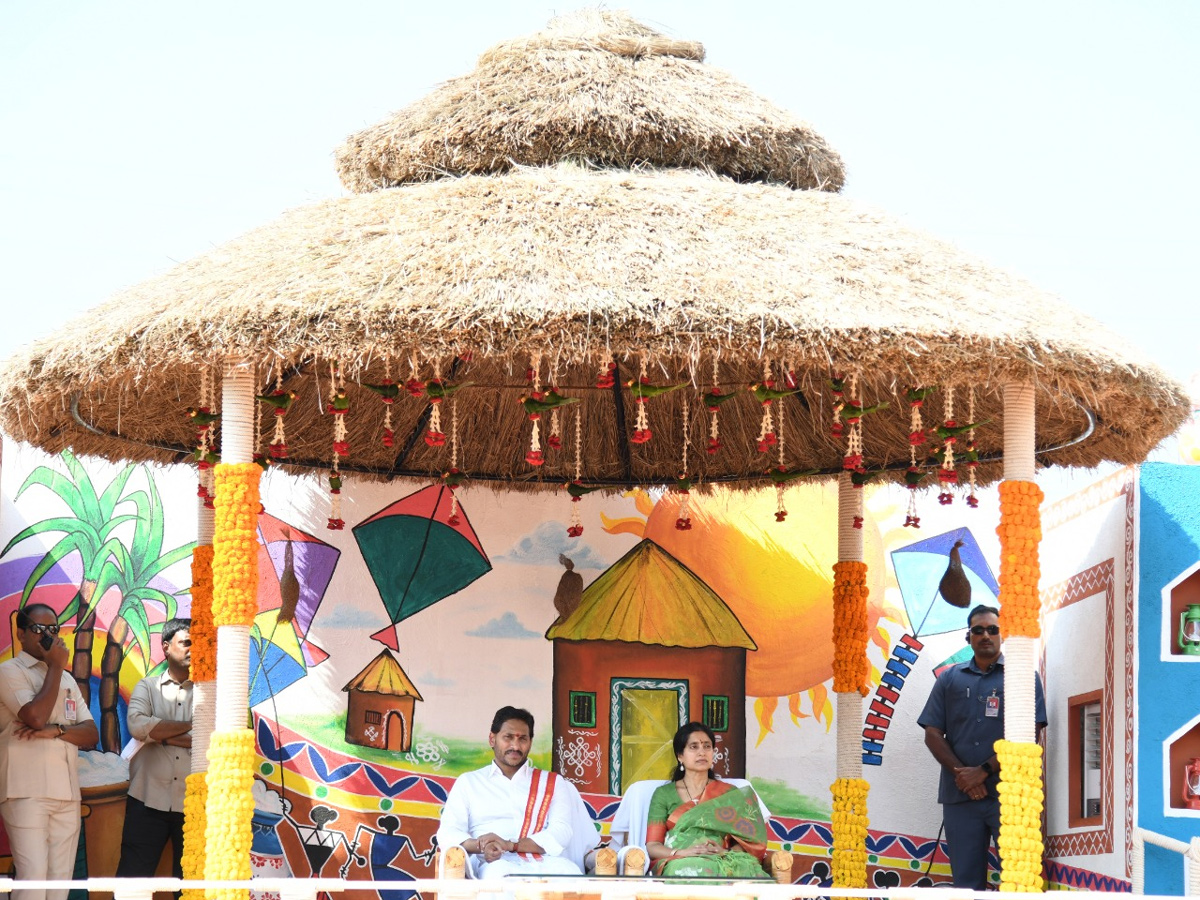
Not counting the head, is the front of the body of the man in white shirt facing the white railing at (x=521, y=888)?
yes

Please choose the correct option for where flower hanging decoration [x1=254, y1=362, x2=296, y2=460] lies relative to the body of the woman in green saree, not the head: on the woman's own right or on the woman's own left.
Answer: on the woman's own right

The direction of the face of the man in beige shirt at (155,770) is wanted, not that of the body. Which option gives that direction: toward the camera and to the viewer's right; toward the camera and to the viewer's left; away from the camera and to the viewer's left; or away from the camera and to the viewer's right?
toward the camera and to the viewer's right

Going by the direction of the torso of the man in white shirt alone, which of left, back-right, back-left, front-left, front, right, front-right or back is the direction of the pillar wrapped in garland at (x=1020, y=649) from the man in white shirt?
front-left
